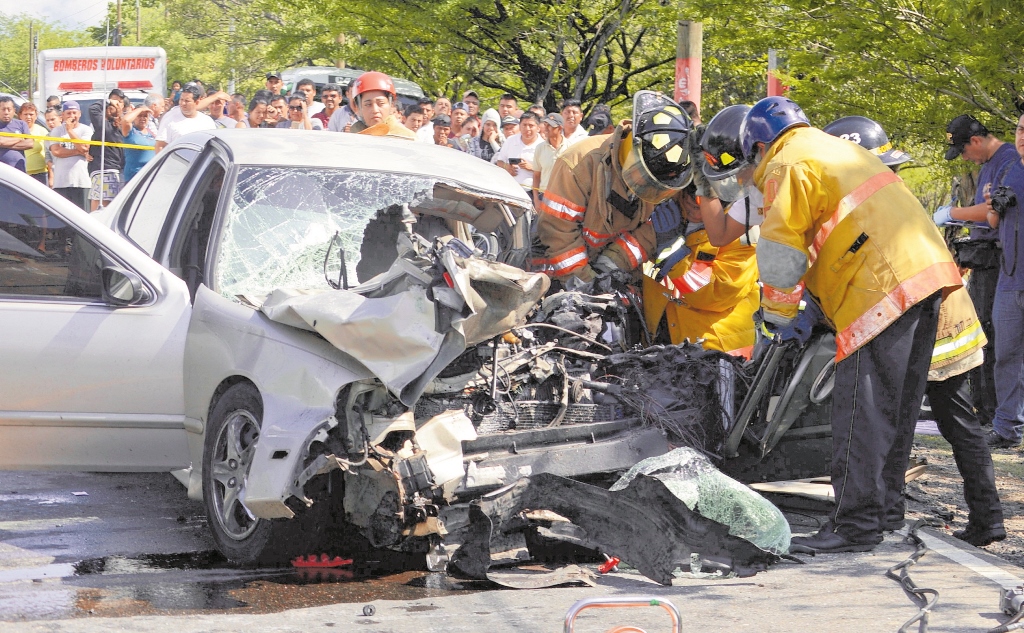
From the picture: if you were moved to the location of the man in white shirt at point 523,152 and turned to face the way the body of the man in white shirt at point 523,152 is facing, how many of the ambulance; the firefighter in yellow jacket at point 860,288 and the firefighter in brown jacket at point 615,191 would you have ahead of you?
2

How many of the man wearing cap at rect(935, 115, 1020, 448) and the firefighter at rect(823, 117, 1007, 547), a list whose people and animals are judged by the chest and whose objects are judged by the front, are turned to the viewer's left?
2

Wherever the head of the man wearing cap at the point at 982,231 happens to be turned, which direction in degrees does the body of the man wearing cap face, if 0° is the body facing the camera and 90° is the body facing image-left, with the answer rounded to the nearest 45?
approximately 90°

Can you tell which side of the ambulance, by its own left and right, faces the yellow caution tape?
front

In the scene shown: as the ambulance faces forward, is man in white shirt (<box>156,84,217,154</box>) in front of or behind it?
in front

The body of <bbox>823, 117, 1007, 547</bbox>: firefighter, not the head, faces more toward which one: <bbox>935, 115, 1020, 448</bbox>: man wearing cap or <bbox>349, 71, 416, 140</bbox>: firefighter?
the firefighter

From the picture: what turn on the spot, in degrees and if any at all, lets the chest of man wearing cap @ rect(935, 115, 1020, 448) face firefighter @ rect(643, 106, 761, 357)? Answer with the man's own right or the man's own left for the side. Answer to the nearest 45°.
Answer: approximately 45° to the man's own left

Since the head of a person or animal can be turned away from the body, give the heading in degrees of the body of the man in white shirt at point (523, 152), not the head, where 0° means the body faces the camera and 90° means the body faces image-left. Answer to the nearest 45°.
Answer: approximately 0°

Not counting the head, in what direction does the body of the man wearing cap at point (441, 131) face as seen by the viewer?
toward the camera

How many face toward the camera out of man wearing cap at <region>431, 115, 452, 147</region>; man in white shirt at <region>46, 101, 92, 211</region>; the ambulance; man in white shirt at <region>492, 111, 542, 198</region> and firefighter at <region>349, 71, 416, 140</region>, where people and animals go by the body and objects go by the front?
5

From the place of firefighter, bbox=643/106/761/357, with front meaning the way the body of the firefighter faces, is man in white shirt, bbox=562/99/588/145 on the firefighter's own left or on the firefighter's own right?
on the firefighter's own right

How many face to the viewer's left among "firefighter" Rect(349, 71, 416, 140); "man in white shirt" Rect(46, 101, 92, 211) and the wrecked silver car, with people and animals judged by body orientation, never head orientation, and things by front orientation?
0

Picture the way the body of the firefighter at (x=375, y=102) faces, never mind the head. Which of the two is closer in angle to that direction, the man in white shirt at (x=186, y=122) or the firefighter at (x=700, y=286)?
the firefighter

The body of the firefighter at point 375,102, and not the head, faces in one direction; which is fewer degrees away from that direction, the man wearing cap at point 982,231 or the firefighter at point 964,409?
the firefighter

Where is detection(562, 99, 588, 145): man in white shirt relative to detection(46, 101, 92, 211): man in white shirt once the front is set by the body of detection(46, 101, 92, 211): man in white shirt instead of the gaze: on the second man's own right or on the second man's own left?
on the second man's own left

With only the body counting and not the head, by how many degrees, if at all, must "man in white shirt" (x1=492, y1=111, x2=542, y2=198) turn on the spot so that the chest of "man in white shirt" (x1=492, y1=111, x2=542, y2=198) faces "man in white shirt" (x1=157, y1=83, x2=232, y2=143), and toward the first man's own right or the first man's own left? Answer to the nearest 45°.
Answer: approximately 90° to the first man's own right

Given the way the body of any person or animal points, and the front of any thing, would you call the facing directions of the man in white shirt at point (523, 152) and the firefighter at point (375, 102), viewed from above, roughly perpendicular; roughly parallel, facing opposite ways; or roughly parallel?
roughly parallel

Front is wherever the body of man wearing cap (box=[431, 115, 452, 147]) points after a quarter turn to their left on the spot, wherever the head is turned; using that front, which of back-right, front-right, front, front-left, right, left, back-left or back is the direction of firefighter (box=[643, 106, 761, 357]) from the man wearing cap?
right
